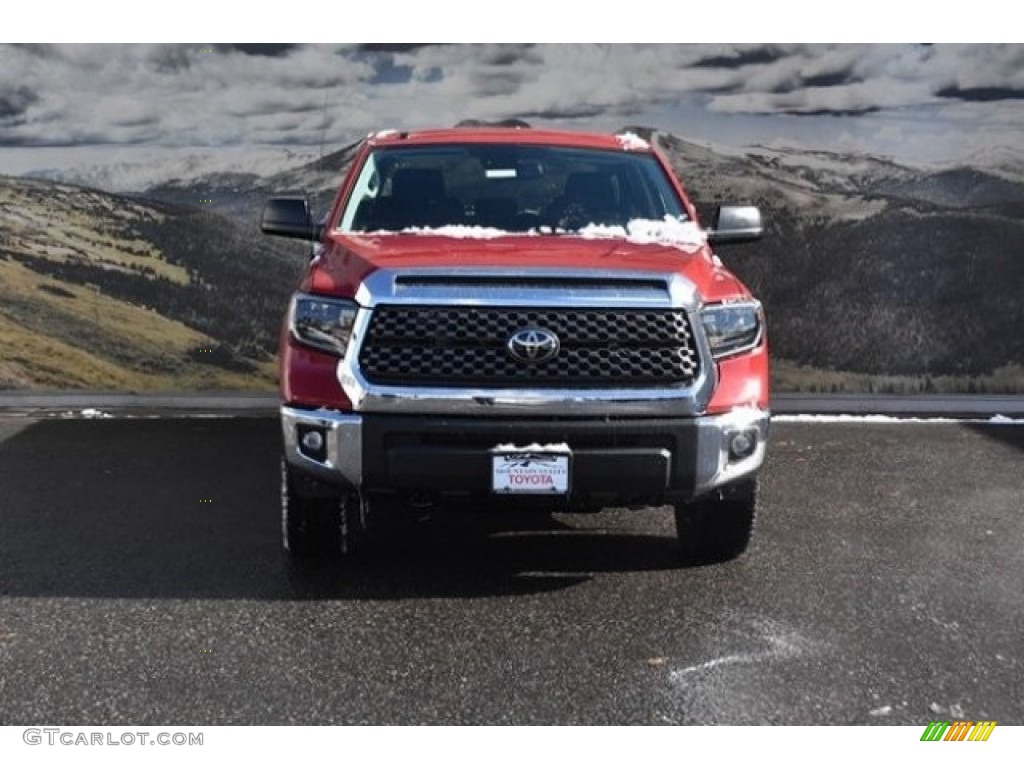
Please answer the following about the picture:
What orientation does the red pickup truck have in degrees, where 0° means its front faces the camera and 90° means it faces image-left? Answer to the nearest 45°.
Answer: approximately 0°
